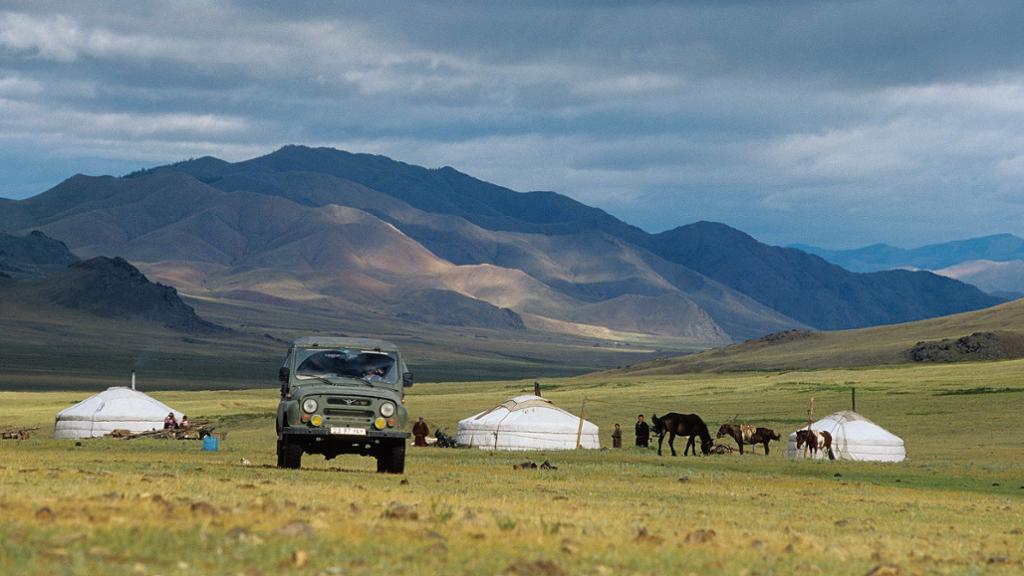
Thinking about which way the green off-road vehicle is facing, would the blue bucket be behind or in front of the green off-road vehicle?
behind

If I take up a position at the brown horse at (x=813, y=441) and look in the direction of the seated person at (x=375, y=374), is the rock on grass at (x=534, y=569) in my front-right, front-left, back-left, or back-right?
front-left

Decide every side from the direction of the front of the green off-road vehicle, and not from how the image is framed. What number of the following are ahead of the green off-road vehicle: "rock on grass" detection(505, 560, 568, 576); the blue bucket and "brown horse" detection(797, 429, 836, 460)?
1

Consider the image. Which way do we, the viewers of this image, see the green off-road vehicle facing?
facing the viewer

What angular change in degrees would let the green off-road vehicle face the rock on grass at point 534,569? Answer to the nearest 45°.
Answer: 0° — it already faces it

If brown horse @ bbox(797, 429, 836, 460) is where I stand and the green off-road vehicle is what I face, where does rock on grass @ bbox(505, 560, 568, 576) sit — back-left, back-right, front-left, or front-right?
front-left

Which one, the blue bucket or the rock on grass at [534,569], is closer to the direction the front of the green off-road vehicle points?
the rock on grass

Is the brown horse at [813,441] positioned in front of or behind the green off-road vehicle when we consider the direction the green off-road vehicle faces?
behind
